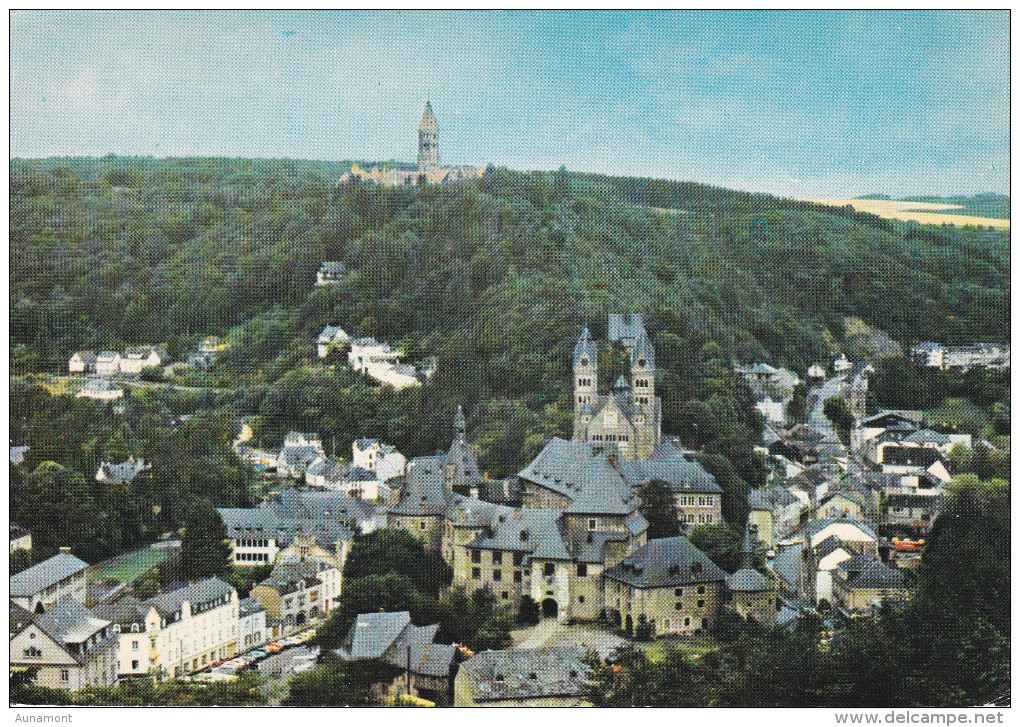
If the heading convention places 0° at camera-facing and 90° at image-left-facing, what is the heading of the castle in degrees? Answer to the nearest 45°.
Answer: approximately 0°

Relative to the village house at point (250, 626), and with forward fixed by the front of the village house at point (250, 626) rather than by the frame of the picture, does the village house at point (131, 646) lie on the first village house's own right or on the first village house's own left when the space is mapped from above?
on the first village house's own right

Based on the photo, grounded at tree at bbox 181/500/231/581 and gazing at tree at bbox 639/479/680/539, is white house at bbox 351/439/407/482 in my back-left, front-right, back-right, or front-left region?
front-left

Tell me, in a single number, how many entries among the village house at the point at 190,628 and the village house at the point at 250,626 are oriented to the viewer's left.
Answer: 0

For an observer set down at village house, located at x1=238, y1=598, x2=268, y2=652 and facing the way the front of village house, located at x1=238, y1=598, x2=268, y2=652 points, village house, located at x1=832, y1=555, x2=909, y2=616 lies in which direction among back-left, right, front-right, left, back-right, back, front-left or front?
front-left

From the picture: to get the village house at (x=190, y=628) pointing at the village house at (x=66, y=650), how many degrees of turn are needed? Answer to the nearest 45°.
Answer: approximately 135° to its right

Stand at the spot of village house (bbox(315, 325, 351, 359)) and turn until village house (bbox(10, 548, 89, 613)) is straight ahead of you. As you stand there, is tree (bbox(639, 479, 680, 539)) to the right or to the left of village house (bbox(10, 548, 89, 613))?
left

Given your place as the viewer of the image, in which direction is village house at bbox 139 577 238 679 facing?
facing the viewer and to the right of the viewer

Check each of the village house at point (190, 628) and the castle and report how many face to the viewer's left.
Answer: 0

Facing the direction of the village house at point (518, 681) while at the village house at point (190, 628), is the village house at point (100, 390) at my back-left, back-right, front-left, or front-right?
back-left

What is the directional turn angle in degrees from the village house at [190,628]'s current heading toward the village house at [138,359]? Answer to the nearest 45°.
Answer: approximately 135° to its left

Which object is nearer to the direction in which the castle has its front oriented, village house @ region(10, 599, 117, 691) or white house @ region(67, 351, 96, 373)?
the village house

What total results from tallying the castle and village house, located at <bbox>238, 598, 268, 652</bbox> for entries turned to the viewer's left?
0
